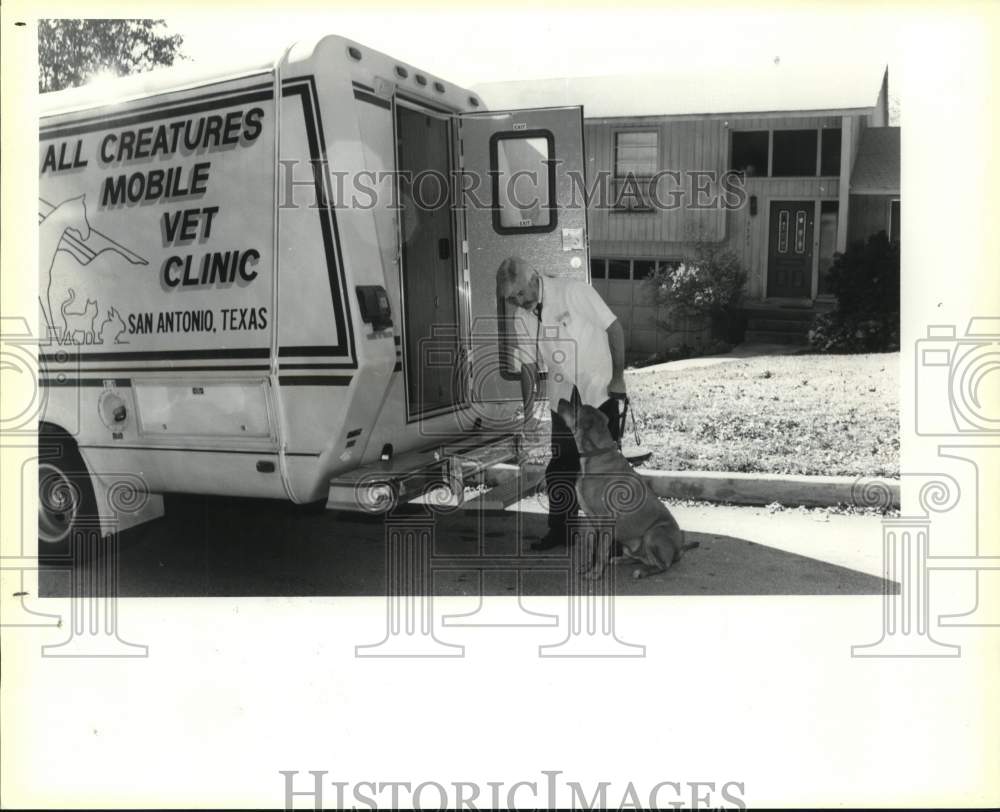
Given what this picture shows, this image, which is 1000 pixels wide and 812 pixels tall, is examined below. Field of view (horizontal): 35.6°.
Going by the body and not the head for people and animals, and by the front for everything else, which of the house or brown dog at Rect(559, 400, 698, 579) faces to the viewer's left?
the brown dog

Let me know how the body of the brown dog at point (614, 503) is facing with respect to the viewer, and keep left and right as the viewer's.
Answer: facing to the left of the viewer

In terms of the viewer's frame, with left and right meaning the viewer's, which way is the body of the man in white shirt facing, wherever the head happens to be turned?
facing the viewer and to the left of the viewer

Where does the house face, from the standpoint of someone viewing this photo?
facing the viewer

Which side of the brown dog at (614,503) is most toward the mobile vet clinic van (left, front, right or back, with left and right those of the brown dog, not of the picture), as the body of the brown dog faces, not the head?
front

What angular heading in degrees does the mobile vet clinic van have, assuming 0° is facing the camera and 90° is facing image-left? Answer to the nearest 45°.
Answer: approximately 135°

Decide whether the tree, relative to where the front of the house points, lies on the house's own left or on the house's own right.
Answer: on the house's own right

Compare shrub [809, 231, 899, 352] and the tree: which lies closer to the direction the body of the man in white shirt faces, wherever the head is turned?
the tree
